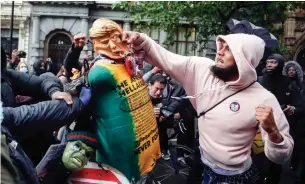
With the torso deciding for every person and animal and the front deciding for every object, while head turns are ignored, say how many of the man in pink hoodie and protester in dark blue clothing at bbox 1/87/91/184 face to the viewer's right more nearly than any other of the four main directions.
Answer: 1

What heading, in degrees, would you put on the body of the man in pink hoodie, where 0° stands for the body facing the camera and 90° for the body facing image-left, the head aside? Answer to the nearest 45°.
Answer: approximately 45°

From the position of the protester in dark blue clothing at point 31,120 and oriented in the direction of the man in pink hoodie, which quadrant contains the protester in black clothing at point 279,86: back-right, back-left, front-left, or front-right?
front-left

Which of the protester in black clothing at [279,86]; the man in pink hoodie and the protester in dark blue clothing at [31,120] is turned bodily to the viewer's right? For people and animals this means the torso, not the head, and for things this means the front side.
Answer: the protester in dark blue clothing at [31,120]

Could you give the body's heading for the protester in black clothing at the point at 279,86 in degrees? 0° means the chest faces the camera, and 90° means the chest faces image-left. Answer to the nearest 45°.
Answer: approximately 45°

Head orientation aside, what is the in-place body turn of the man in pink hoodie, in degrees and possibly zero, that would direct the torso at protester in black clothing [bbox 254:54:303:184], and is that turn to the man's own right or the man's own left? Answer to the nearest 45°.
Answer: approximately 135° to the man's own right

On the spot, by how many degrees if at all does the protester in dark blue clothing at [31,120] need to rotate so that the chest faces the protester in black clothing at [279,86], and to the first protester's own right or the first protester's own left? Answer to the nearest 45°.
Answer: approximately 45° to the first protester's own left

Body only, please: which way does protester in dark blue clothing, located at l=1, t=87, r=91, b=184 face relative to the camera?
to the viewer's right

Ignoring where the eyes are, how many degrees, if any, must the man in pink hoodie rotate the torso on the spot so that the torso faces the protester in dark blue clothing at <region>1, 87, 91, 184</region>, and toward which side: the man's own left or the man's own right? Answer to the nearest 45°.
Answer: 0° — they already face them

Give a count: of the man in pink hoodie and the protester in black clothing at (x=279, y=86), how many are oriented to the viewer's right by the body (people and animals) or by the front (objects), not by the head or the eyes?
0

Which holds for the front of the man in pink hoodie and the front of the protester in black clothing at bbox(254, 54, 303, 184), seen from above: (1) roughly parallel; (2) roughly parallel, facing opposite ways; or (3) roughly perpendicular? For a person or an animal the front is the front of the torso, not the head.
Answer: roughly parallel
